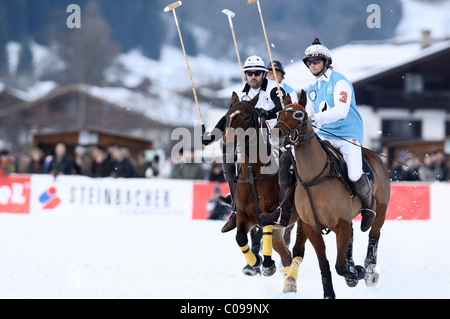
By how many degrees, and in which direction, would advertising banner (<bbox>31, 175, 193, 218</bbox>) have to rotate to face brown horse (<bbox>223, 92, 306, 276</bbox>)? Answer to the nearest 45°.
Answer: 0° — it already faces it

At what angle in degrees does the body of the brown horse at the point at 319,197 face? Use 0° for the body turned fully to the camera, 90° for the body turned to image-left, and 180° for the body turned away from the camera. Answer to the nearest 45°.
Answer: approximately 45°

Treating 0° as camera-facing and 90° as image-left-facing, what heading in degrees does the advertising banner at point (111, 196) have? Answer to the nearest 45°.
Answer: approximately 0°

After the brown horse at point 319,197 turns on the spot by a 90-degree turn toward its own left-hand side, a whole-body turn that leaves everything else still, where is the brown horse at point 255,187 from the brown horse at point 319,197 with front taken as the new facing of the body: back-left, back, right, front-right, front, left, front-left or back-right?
back

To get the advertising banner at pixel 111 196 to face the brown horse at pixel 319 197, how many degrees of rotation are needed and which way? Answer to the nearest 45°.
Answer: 0° — it already faces it

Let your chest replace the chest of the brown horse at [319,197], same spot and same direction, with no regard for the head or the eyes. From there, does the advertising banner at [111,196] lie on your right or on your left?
on your right
